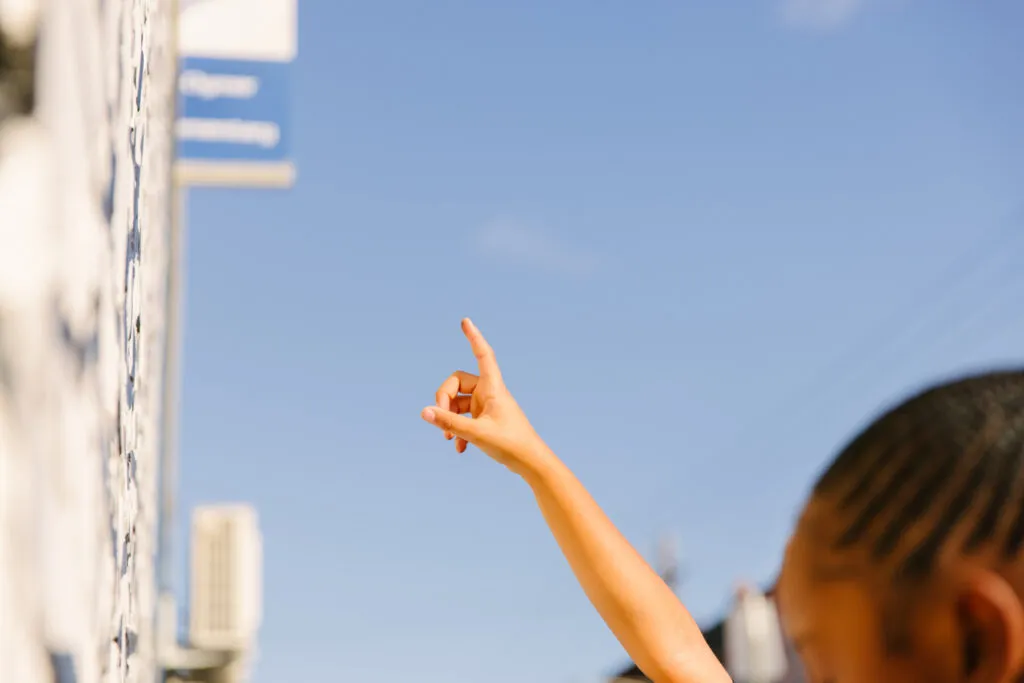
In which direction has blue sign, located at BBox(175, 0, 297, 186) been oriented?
toward the camera

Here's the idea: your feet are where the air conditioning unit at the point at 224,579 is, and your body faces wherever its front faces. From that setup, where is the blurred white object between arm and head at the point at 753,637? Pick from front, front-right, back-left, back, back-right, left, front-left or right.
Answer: front

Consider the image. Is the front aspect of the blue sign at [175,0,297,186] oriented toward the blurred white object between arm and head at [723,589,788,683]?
no

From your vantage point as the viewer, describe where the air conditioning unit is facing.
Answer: facing to the right of the viewer
